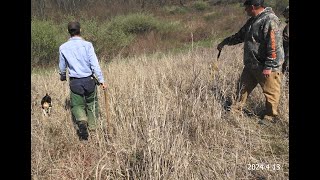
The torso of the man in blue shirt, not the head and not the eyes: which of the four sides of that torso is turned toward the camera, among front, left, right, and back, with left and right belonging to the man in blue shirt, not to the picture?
back

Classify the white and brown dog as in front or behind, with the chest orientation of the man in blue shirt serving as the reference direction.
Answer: in front

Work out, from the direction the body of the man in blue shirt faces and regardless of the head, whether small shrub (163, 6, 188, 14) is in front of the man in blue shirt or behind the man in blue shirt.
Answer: in front

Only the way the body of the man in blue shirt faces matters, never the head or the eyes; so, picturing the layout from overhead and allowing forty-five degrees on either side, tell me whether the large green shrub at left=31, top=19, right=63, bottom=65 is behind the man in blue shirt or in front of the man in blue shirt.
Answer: in front

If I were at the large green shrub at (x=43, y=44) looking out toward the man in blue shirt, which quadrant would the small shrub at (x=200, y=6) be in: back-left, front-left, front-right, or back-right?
back-left
